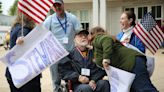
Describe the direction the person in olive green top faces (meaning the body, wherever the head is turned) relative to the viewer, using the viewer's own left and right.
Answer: facing to the left of the viewer

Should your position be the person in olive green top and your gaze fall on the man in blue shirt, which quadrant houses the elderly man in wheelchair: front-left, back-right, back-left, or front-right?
front-left

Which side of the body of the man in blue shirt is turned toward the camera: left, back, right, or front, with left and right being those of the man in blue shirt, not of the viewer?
front

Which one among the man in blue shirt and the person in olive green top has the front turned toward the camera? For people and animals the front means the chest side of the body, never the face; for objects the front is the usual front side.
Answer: the man in blue shirt

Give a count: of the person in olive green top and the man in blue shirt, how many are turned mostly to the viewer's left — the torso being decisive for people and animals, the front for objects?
1

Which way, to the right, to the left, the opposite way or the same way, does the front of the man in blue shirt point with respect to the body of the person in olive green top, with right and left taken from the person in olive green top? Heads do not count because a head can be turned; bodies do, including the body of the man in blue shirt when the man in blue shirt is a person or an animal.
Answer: to the left
